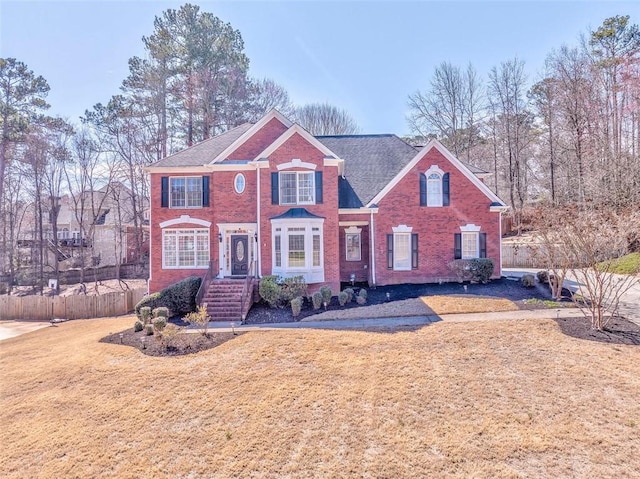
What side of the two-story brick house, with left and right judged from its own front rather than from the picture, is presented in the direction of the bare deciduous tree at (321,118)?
back

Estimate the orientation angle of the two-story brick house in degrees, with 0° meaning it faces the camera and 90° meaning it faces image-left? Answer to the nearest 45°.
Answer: approximately 0°

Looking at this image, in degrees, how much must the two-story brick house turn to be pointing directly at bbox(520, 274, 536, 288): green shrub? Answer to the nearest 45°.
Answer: approximately 90° to its left

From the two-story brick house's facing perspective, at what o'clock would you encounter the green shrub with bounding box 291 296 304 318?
The green shrub is roughly at 12 o'clock from the two-story brick house.

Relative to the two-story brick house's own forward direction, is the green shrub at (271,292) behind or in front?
in front

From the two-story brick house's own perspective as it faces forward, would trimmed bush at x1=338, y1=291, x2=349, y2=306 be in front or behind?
in front

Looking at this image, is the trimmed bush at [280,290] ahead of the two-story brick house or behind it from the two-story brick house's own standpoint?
ahead

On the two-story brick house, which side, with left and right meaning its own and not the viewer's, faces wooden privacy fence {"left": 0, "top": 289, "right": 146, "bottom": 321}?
right

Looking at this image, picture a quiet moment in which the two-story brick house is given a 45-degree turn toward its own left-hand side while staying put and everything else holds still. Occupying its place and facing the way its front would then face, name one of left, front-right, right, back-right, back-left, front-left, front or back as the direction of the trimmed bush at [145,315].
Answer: right

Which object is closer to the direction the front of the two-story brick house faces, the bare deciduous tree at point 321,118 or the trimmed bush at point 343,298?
the trimmed bush

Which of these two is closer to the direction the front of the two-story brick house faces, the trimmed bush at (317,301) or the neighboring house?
the trimmed bush
